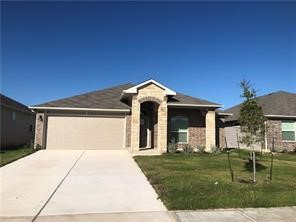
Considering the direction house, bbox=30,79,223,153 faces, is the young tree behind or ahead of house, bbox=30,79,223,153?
ahead

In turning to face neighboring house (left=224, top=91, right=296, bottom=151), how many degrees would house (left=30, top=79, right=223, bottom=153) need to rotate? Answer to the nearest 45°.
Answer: approximately 90° to its left

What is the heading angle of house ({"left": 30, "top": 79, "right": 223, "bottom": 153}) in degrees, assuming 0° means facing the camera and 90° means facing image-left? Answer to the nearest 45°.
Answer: approximately 0°

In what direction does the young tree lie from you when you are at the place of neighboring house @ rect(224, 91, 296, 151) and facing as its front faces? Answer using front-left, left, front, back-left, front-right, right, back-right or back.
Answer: front

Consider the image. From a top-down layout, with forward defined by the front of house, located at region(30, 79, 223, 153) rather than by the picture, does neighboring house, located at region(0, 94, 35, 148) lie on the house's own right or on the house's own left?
on the house's own right

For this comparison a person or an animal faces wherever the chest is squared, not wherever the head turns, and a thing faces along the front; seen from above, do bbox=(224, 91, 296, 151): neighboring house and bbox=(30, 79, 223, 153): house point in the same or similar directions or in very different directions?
same or similar directions

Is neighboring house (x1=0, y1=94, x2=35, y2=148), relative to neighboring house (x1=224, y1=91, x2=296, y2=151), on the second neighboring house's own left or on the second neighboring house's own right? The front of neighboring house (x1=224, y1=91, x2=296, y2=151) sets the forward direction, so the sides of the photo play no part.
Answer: on the second neighboring house's own right

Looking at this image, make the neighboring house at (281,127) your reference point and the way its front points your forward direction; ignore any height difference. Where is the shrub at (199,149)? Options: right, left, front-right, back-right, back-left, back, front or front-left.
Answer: front-right

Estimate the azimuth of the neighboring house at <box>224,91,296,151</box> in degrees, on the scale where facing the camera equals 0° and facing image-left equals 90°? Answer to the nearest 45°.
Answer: approximately 0°

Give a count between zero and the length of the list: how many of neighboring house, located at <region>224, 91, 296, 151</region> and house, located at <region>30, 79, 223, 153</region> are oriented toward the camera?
2

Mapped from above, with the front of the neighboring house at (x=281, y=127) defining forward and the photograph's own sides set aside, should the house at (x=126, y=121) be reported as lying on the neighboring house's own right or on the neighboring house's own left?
on the neighboring house's own right
